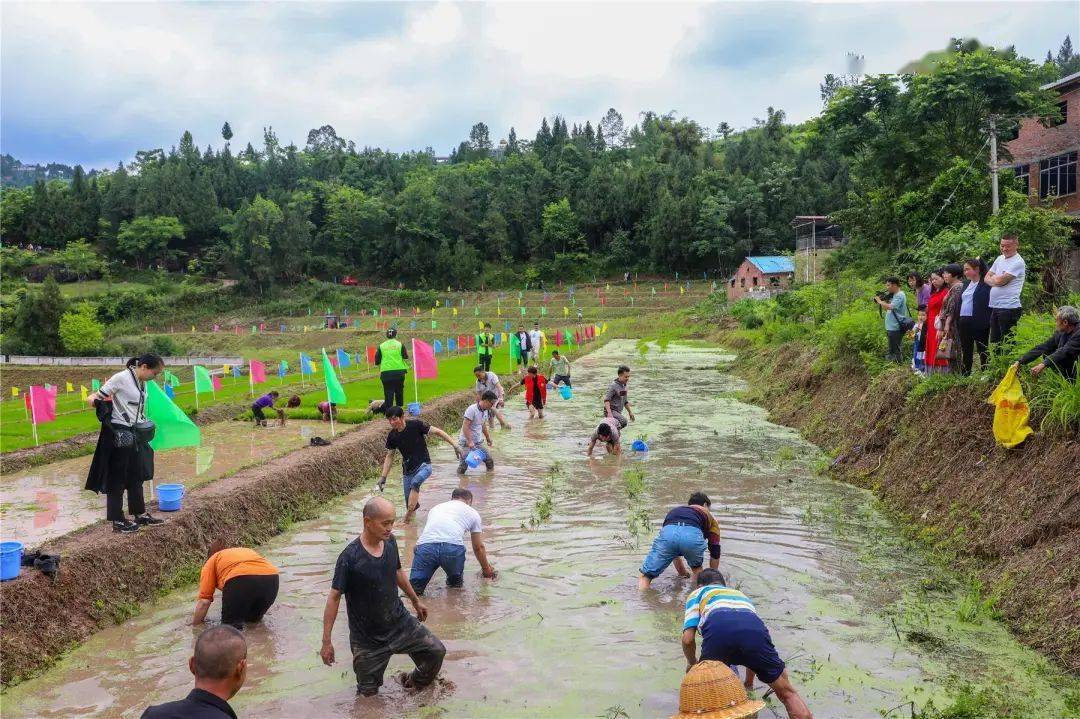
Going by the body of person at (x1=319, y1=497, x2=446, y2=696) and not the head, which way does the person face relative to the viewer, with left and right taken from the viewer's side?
facing the viewer and to the right of the viewer

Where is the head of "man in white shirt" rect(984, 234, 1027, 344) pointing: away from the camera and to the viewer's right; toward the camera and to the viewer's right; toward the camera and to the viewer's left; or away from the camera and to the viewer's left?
toward the camera and to the viewer's left

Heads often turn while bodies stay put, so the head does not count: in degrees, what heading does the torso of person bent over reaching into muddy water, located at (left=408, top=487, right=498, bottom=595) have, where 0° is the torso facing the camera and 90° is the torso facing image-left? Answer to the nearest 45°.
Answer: approximately 225°

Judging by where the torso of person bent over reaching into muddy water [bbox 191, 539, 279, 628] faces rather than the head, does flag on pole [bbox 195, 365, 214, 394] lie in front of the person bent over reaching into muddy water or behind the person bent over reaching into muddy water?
in front

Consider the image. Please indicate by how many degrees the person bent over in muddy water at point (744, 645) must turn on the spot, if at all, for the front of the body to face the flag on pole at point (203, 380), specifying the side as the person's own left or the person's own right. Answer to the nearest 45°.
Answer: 0° — they already face it

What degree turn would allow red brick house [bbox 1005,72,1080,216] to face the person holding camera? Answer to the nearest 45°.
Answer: approximately 45° to its left

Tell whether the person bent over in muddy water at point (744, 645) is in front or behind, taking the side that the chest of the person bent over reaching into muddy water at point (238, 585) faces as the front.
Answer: behind

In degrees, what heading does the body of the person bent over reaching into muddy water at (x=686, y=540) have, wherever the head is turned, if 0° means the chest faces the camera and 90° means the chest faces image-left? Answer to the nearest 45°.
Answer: approximately 225°

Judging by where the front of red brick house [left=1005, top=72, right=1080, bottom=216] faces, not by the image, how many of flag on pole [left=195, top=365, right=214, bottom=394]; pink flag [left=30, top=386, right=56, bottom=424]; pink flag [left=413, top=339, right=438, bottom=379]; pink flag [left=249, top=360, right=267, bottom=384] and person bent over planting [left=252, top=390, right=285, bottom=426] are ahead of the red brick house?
5

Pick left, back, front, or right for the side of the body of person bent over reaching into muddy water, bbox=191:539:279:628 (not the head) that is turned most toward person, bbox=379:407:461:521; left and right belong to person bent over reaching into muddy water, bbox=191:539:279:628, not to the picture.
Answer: right

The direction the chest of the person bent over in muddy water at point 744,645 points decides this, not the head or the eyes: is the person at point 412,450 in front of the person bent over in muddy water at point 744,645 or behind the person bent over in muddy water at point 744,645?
in front

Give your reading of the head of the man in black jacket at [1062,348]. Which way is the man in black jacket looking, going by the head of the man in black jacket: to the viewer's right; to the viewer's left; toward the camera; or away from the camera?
to the viewer's left

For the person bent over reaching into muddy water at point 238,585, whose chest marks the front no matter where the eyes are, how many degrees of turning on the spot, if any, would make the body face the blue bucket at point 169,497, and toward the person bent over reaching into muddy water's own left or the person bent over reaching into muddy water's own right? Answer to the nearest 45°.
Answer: approximately 45° to the person bent over reaching into muddy water's own right

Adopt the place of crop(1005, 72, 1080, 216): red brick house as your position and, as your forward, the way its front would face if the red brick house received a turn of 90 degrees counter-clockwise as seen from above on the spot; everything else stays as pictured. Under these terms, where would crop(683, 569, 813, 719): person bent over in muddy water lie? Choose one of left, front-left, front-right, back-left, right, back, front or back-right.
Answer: front-right

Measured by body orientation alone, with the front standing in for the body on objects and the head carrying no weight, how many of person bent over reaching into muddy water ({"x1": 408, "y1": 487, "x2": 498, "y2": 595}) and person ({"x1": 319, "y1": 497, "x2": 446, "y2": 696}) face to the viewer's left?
0

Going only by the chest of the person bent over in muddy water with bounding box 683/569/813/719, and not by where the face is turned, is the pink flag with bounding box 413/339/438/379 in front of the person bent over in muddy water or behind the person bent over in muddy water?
in front
